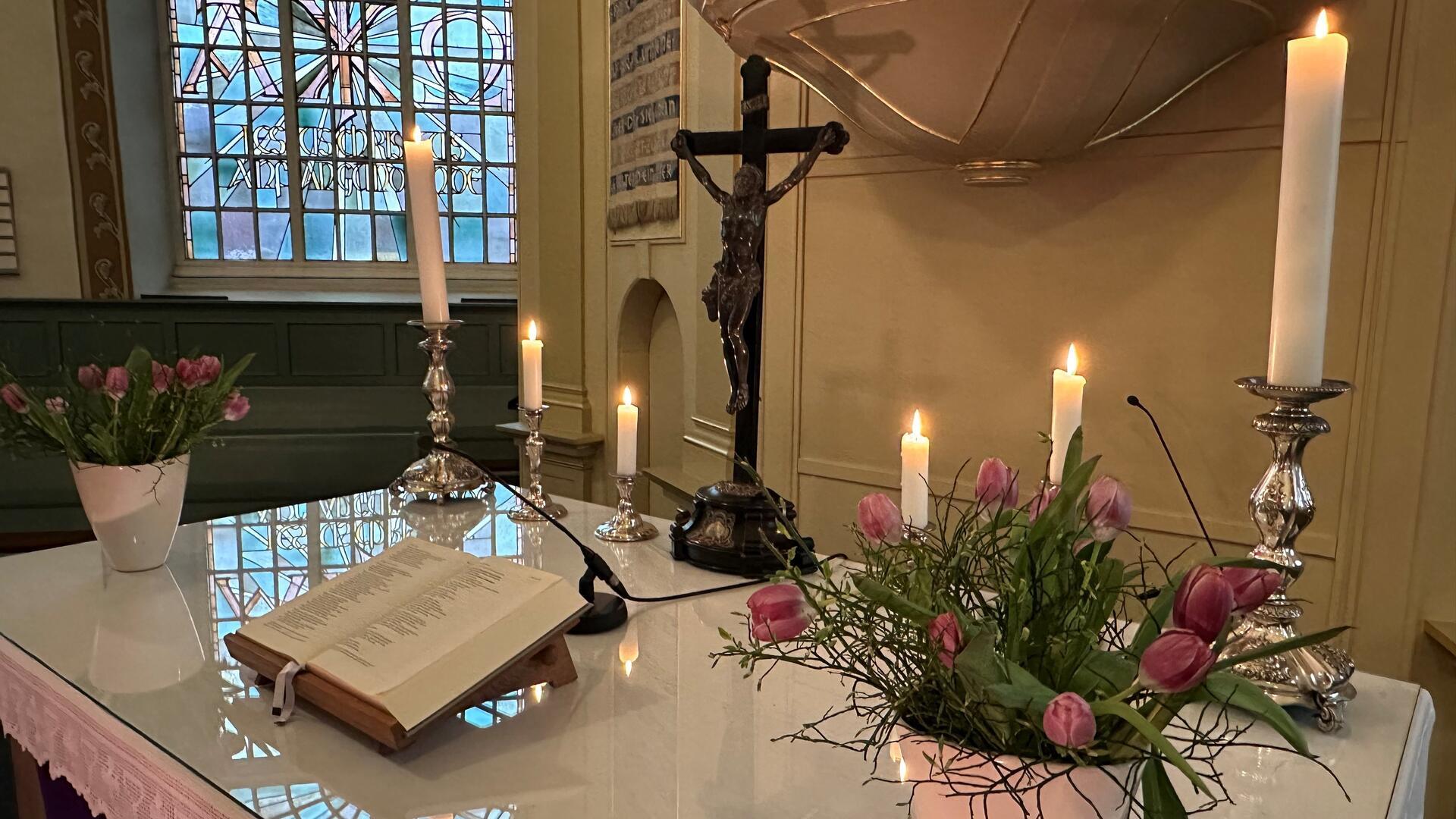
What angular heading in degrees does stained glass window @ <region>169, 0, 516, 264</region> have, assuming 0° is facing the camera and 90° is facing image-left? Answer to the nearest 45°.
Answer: approximately 0°

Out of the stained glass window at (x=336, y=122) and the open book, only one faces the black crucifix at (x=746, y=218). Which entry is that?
the stained glass window

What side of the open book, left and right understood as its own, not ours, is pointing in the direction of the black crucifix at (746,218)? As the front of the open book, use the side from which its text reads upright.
back

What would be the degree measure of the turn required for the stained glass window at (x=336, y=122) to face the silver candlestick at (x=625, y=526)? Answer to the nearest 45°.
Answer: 0° — it already faces it

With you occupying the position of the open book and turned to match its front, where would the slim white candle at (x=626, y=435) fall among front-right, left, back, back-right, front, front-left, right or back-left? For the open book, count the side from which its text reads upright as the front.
back

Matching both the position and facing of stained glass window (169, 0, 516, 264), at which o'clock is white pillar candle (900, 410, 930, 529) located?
The white pillar candle is roughly at 12 o'clock from the stained glass window.

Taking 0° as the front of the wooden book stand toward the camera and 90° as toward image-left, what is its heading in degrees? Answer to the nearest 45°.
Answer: approximately 45°

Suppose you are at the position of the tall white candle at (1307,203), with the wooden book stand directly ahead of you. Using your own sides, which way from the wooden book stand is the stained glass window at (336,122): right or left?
right

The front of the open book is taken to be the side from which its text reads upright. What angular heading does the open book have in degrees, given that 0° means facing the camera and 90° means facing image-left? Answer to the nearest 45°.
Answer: approximately 45°
